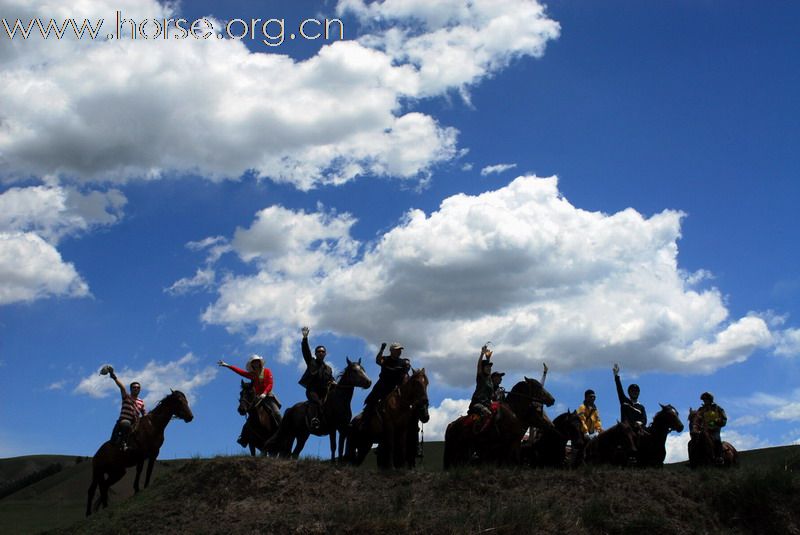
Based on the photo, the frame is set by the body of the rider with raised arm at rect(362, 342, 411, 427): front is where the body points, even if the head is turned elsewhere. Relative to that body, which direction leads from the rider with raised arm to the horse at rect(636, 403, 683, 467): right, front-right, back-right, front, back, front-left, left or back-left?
front-left

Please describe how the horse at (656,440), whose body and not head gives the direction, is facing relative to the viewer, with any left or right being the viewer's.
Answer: facing to the right of the viewer

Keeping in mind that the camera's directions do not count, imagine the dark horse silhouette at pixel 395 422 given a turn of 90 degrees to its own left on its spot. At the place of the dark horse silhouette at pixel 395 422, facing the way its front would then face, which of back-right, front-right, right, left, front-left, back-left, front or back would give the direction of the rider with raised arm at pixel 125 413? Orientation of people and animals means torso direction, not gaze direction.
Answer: back-left

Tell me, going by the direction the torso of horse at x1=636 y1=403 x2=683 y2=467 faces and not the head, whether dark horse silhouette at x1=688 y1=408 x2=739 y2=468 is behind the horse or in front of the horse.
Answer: in front

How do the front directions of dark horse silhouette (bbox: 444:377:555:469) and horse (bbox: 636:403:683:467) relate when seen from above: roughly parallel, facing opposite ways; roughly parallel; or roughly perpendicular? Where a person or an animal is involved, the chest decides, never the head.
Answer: roughly parallel

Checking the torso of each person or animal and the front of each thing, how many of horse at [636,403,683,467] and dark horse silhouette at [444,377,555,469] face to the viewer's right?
2

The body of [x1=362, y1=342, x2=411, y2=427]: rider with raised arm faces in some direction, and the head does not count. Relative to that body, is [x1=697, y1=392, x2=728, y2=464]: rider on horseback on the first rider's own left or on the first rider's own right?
on the first rider's own left

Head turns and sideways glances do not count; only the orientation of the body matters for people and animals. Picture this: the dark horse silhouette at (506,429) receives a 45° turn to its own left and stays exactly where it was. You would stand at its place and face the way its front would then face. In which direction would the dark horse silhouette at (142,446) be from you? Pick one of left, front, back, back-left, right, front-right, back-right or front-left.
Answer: back-left

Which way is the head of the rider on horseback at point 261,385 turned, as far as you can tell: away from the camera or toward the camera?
toward the camera

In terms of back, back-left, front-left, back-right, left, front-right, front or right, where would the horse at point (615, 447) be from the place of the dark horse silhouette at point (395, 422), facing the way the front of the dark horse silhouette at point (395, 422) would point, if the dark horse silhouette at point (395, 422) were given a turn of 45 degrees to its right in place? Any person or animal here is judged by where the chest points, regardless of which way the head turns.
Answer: left

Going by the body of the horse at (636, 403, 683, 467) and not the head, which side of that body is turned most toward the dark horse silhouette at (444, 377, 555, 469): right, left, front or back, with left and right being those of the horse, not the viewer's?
back

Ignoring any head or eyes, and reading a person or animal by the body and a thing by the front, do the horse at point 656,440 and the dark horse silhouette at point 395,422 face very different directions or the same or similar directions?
same or similar directions

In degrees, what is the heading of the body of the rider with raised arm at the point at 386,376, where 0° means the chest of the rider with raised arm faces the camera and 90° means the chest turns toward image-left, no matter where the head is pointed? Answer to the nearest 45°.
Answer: approximately 315°

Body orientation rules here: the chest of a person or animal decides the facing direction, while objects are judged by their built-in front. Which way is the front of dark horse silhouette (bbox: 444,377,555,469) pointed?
to the viewer's right

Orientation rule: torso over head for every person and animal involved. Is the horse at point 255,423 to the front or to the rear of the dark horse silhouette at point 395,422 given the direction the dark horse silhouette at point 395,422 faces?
to the rear

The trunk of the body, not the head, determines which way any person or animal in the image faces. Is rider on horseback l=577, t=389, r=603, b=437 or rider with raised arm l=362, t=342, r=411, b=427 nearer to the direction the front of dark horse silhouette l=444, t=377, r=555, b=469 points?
the rider on horseback
